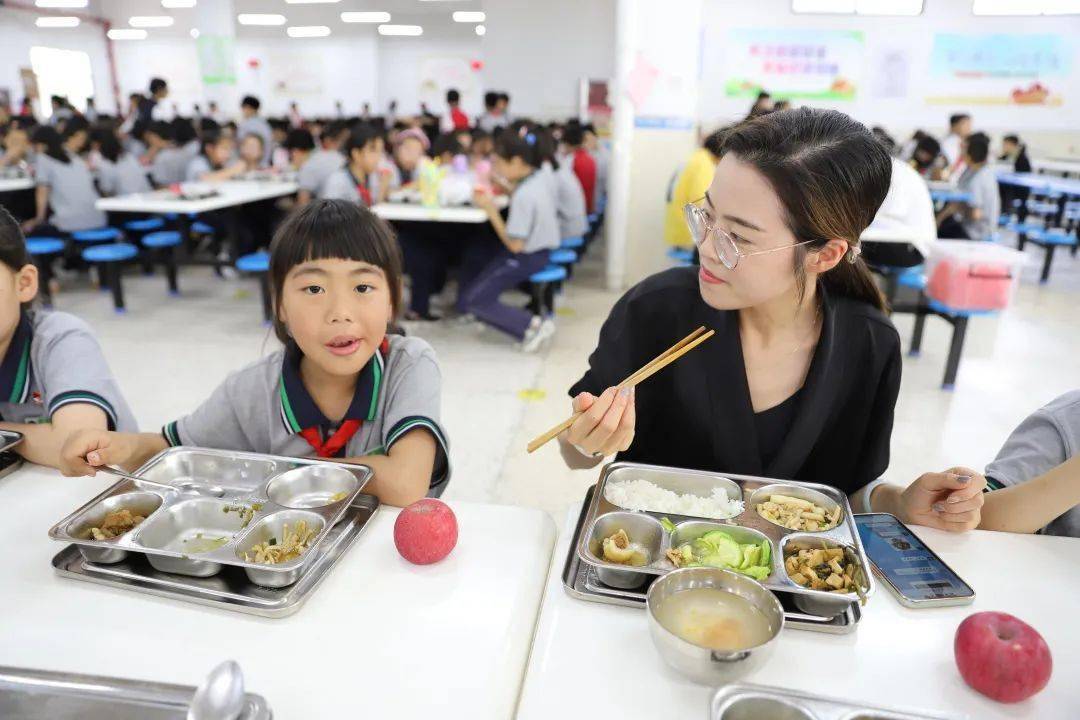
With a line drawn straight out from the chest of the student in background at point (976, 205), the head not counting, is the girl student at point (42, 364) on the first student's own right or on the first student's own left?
on the first student's own left

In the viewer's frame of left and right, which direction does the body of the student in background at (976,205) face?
facing to the left of the viewer

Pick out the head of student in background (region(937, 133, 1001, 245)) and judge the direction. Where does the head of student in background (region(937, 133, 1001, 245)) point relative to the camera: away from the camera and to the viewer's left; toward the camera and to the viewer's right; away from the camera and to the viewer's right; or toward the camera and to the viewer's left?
away from the camera and to the viewer's left

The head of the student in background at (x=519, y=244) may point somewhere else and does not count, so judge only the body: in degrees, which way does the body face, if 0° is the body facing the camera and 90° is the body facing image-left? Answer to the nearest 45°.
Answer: approximately 90°

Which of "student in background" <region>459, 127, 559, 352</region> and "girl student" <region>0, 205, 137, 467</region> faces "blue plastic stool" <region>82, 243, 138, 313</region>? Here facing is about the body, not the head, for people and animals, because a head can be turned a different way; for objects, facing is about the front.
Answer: the student in background

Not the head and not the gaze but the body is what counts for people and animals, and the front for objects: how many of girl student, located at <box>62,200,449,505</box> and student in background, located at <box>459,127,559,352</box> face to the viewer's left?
1

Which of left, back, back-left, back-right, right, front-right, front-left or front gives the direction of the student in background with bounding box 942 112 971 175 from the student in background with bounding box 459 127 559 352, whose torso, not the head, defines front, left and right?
back-right

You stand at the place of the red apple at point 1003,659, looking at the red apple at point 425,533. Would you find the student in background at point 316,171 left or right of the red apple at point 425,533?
right

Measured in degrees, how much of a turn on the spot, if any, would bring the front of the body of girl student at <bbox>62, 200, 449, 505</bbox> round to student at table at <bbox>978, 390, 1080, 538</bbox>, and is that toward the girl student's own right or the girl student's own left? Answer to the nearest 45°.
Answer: approximately 45° to the girl student's own left

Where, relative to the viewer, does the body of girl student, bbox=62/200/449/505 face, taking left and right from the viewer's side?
facing the viewer
